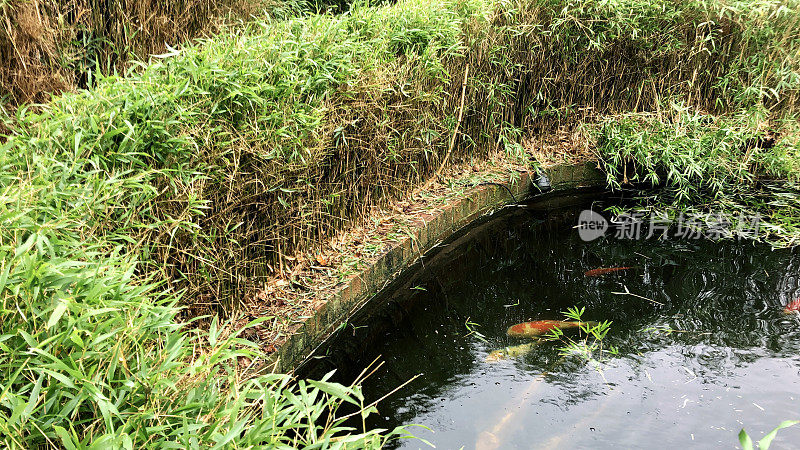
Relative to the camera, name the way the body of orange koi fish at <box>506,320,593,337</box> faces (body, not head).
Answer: to the viewer's left

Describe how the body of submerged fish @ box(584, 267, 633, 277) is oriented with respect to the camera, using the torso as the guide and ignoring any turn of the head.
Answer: to the viewer's left

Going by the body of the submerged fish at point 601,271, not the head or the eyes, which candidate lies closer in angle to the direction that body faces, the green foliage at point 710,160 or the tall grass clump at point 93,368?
the tall grass clump

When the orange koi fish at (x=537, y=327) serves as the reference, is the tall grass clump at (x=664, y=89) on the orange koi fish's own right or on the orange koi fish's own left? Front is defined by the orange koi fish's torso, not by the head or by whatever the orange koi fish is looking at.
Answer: on the orange koi fish's own right

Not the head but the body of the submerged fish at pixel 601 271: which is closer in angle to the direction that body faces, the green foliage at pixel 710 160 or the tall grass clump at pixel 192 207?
the tall grass clump
